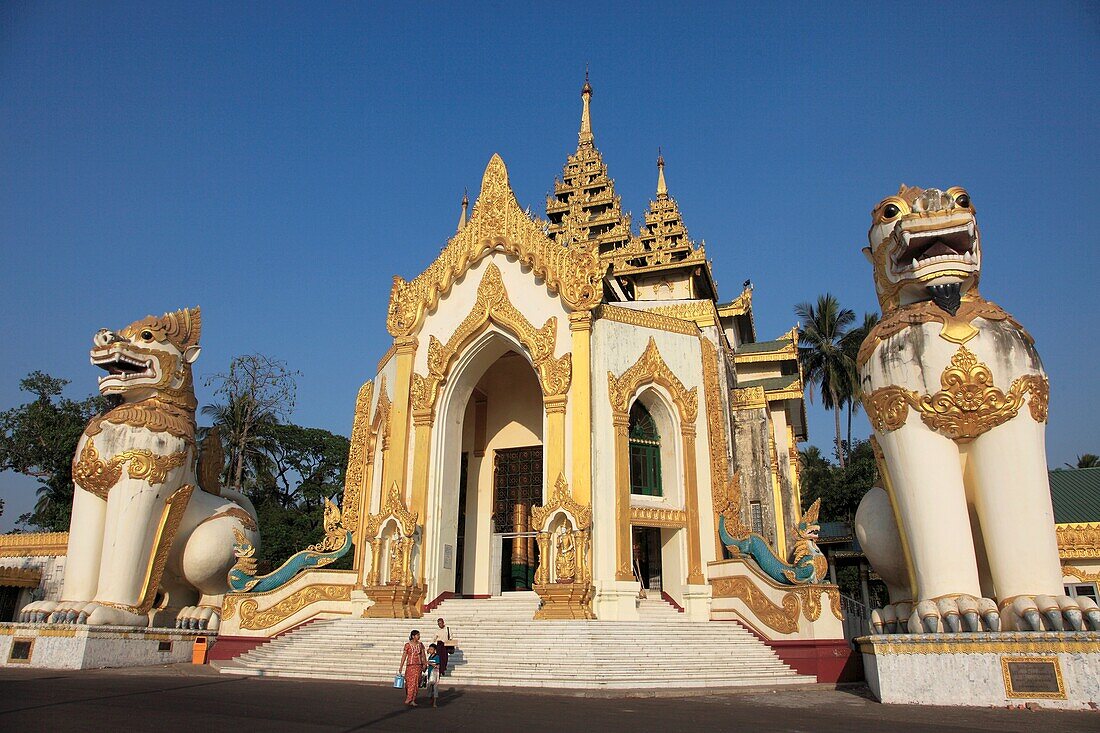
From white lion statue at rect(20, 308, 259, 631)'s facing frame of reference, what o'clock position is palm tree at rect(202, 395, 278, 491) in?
The palm tree is roughly at 5 o'clock from the white lion statue.

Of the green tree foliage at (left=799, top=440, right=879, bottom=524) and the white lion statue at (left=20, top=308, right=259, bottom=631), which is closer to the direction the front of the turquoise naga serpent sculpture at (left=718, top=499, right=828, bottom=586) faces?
the green tree foliage

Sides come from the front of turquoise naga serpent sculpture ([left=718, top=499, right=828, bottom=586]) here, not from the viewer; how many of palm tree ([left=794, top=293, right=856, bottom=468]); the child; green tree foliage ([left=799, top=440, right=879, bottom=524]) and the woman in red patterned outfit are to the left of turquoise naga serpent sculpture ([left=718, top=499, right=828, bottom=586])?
2

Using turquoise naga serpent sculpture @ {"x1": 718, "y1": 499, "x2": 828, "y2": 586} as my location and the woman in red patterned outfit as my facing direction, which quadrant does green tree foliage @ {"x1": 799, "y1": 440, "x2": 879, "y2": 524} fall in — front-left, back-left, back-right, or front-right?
back-right

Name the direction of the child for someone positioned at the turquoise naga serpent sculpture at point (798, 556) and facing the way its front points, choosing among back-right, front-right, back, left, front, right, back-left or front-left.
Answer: back-right

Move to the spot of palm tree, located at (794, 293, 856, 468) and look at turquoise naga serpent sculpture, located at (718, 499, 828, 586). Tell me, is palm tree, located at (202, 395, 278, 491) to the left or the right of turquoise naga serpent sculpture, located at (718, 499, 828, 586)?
right

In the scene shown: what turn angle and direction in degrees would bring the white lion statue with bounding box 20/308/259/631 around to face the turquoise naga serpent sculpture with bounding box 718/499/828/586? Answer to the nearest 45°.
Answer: approximately 90° to its left

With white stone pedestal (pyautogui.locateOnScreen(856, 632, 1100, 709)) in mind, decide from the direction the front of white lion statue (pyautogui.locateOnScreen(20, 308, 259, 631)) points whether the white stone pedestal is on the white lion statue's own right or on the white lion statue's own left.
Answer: on the white lion statue's own left

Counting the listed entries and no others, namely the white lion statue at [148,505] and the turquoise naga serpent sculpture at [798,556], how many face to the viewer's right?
1

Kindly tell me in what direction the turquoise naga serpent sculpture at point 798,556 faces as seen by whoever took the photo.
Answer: facing to the right of the viewer

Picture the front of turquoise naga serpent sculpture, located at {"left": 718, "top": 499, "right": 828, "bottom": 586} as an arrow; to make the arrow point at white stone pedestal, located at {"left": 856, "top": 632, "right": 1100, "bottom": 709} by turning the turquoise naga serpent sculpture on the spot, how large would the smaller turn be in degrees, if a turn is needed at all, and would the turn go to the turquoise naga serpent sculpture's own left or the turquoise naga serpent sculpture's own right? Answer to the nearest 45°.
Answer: approximately 90° to the turquoise naga serpent sculpture's own right
